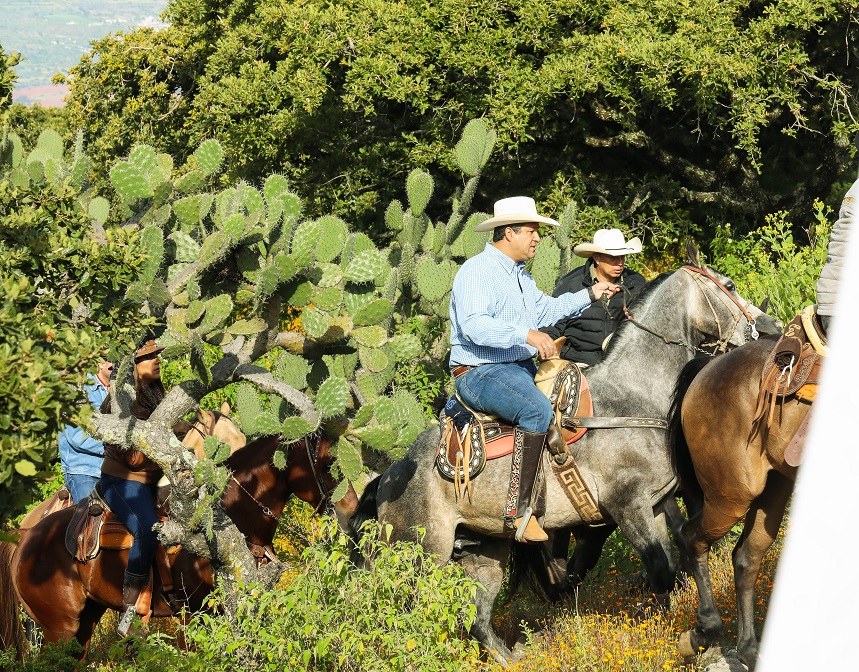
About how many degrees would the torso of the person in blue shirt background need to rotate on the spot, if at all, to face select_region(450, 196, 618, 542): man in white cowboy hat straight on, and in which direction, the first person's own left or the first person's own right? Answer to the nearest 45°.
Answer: approximately 45° to the first person's own right

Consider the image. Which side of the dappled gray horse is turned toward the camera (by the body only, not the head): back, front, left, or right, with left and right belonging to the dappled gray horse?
right

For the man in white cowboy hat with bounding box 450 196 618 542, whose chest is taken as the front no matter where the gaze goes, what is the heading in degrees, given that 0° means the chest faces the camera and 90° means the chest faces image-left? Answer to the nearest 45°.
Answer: approximately 270°

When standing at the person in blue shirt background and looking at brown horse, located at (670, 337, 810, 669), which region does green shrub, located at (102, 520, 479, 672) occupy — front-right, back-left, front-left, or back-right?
front-right

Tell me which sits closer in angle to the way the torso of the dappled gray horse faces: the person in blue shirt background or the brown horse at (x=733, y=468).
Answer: the brown horse

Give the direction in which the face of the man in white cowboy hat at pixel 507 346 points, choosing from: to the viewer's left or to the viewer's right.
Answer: to the viewer's right

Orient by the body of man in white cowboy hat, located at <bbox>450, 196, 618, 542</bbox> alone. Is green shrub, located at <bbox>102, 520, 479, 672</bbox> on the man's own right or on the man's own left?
on the man's own right

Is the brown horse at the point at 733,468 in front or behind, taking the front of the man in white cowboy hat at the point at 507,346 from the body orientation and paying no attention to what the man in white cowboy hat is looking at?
in front
